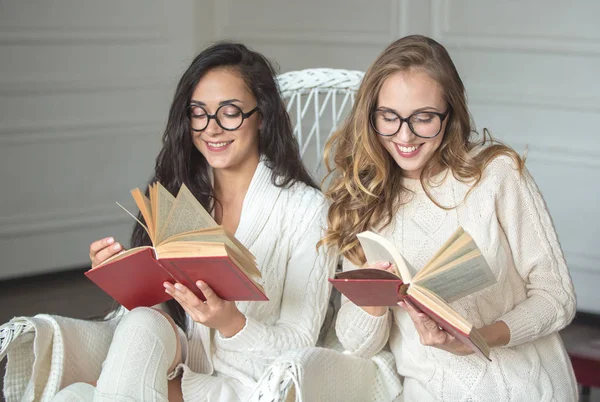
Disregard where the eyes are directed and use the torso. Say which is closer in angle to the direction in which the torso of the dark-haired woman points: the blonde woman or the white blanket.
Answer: the white blanket

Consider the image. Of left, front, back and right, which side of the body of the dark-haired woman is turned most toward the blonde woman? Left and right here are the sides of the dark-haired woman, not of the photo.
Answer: left

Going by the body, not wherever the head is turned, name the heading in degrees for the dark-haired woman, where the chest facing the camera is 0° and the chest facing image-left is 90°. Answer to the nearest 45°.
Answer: approximately 45°
